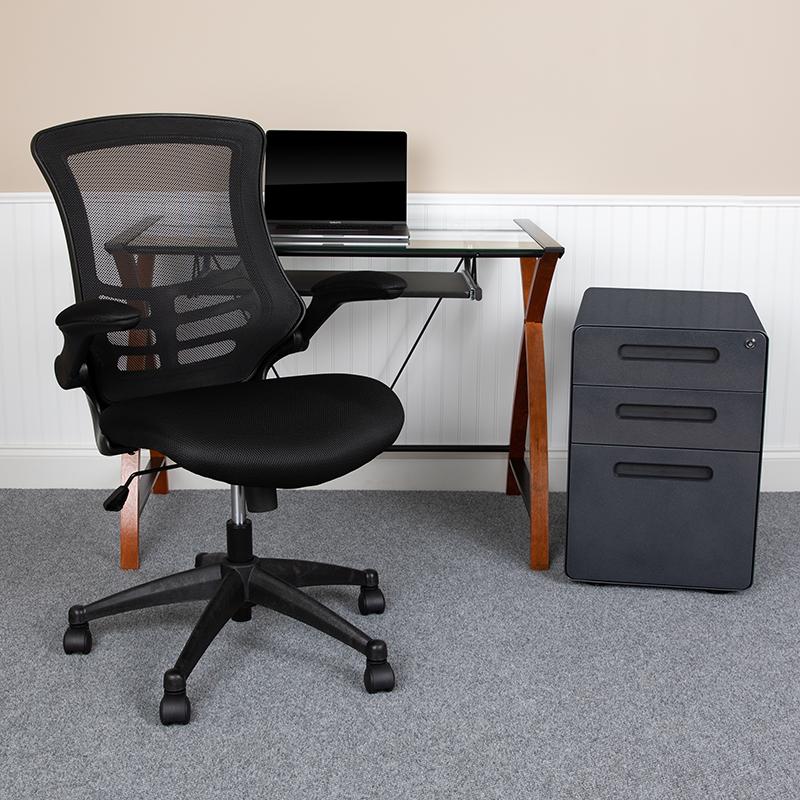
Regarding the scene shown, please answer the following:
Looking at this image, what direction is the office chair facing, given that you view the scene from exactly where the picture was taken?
facing the viewer and to the right of the viewer

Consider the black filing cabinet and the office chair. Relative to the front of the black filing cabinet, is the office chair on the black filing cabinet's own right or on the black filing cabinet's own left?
on the black filing cabinet's own right

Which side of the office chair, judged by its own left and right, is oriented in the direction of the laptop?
left

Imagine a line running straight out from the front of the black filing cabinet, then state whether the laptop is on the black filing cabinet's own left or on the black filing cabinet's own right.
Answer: on the black filing cabinet's own right

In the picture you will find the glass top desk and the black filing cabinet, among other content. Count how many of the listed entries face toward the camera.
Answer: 2
